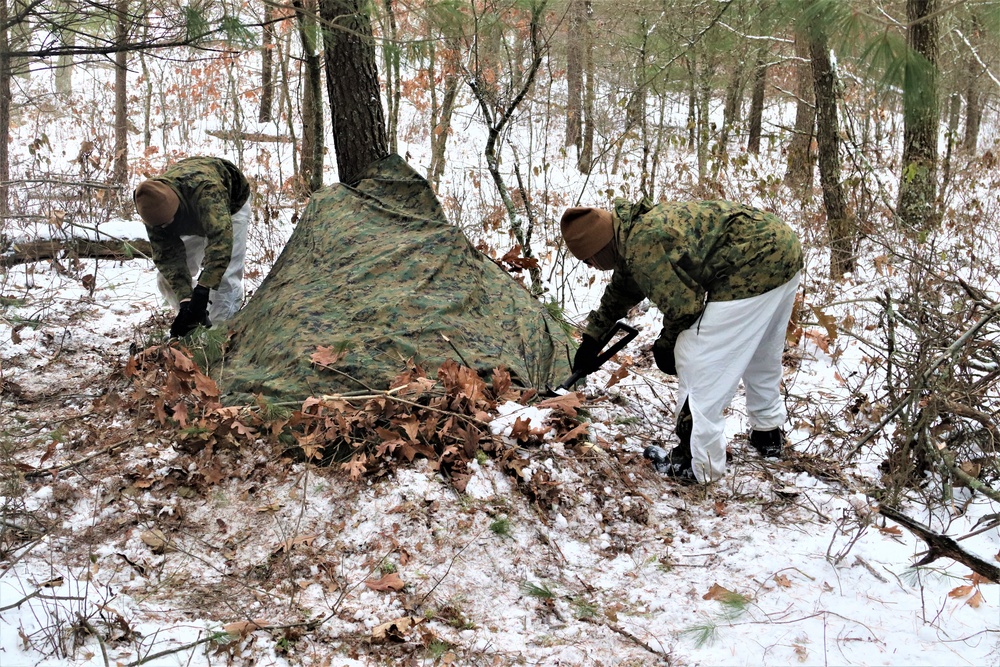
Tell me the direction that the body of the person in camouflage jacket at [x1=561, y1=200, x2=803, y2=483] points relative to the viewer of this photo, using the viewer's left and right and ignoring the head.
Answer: facing to the left of the viewer

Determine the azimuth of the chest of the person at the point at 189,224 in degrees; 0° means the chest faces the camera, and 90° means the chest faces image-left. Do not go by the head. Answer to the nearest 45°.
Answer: approximately 45°

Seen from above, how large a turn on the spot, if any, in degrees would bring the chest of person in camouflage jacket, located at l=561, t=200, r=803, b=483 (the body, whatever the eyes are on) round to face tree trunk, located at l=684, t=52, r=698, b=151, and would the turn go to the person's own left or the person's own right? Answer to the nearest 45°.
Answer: approximately 90° to the person's own right

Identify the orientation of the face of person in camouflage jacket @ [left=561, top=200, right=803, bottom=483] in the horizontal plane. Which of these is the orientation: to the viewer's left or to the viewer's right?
to the viewer's left

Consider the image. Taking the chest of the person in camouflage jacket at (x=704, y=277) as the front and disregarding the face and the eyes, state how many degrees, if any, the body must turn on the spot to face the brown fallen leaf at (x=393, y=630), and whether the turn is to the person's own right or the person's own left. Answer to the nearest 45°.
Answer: approximately 45° to the person's own left

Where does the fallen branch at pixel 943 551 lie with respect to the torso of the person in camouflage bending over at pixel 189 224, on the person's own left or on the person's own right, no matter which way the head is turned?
on the person's own left

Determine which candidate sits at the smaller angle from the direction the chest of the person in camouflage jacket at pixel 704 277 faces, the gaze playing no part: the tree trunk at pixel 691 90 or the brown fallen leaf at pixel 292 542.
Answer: the brown fallen leaf

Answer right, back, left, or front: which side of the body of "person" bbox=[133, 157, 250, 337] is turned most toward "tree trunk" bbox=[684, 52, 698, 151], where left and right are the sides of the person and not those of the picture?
back
